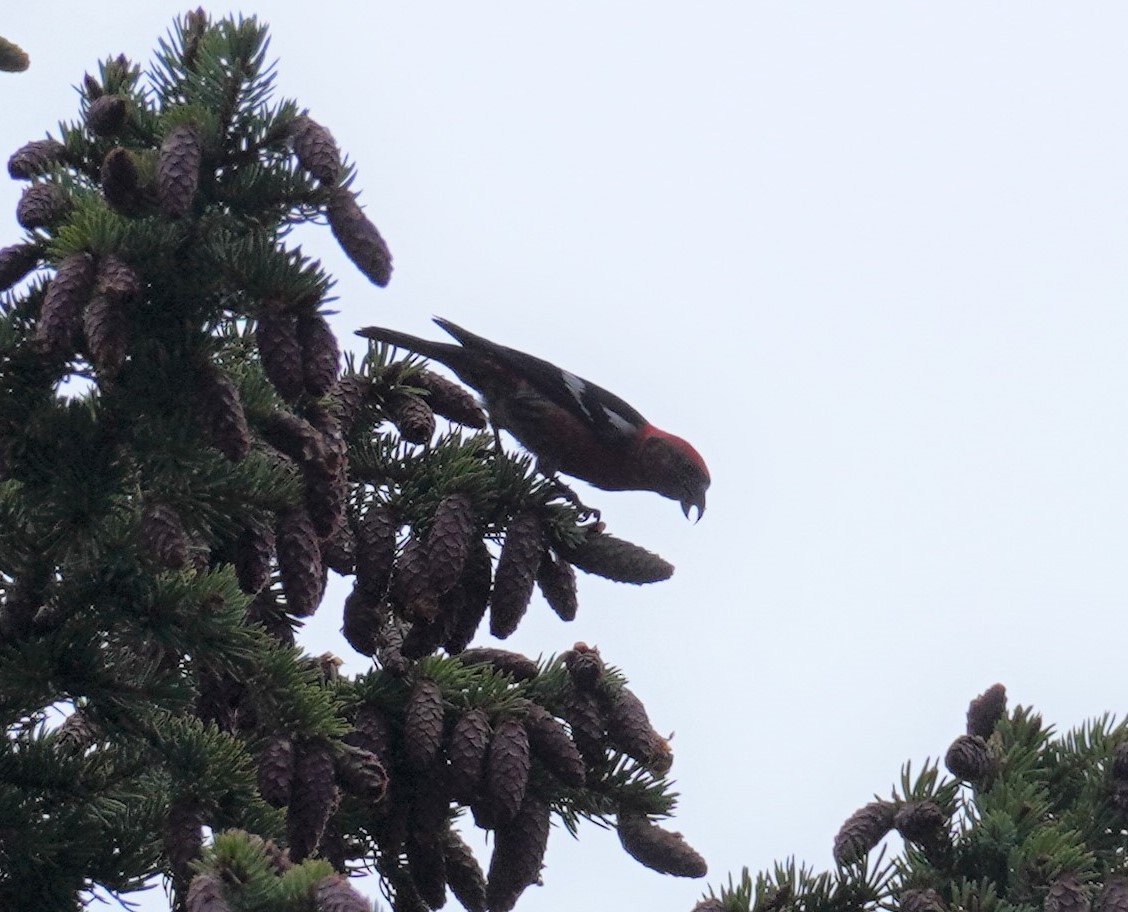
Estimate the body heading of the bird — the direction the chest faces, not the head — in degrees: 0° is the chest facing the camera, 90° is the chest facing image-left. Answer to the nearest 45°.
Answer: approximately 270°
